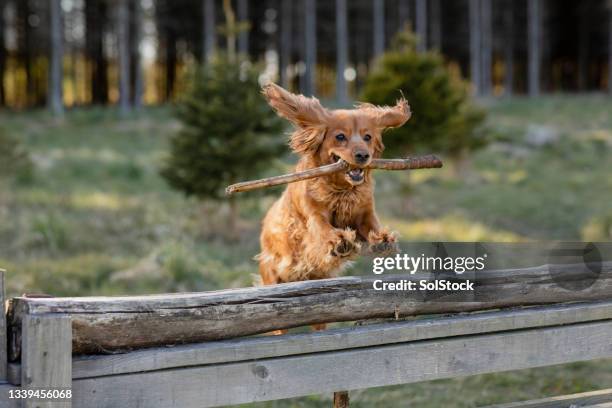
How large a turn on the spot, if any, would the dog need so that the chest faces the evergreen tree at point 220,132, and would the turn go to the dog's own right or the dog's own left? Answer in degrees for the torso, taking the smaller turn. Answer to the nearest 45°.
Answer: approximately 135° to the dog's own left

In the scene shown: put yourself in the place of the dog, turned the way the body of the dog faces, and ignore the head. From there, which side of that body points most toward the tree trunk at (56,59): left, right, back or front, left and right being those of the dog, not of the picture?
back

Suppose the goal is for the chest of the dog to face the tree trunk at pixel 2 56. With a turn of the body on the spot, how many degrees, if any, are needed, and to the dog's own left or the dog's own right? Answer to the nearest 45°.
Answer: approximately 180°

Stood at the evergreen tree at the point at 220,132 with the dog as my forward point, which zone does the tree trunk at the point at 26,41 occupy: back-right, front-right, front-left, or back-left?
back-right

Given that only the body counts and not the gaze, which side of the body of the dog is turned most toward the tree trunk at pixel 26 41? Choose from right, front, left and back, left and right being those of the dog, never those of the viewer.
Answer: back

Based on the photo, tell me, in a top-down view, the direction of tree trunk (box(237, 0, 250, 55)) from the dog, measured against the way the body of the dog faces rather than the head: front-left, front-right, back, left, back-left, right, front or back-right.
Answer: back-left

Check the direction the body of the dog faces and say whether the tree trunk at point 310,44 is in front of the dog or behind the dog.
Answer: behind

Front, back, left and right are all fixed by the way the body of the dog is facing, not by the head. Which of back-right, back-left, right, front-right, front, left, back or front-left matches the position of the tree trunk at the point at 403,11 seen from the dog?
back-left

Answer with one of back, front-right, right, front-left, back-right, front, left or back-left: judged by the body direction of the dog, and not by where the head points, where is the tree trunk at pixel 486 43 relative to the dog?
back-left

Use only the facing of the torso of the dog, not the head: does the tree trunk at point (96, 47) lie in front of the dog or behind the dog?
behind

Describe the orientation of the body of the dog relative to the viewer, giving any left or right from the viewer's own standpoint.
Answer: facing the viewer and to the right of the viewer

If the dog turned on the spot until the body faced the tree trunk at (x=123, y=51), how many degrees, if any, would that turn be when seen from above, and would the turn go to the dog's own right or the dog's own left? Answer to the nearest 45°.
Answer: approximately 135° to the dog's own left

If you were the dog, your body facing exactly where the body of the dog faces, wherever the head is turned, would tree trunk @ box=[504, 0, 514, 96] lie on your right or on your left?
on your left
